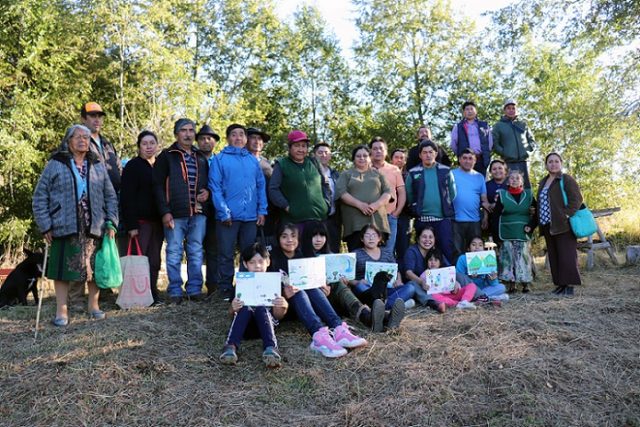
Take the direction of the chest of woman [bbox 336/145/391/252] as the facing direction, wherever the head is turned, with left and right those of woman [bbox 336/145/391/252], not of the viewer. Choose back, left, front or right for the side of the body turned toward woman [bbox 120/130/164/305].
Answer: right

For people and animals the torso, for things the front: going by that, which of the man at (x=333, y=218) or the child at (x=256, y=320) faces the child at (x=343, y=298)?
the man

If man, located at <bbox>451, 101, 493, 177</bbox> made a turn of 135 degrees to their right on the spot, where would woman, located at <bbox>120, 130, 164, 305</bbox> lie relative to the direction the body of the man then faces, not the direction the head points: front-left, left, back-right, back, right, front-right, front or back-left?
left

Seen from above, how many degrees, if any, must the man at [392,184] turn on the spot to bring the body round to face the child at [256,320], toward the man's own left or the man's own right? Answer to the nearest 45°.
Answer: approximately 45° to the man's own right

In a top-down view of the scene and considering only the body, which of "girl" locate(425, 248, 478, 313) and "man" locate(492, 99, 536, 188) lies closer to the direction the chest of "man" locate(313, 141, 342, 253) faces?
the girl
